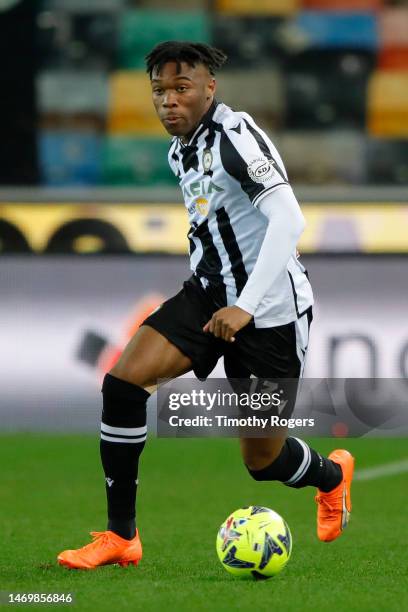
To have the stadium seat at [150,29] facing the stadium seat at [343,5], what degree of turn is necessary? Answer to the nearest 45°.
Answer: approximately 90° to its left

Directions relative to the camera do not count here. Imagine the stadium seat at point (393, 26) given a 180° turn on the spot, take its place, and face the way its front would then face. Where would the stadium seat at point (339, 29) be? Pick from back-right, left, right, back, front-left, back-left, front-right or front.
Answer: left

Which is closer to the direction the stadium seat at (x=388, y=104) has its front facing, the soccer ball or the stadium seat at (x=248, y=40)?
the soccer ball

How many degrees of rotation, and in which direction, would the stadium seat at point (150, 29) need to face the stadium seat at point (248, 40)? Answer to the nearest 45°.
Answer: approximately 90° to its left

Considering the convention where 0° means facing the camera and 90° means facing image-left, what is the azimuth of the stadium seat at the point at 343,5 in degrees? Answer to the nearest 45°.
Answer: approximately 0°

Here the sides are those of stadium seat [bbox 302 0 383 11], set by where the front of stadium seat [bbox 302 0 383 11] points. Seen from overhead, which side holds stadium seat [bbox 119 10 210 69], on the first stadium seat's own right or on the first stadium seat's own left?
on the first stadium seat's own right

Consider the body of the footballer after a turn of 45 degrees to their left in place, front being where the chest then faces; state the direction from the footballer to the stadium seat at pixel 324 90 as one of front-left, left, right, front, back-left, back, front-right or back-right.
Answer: back

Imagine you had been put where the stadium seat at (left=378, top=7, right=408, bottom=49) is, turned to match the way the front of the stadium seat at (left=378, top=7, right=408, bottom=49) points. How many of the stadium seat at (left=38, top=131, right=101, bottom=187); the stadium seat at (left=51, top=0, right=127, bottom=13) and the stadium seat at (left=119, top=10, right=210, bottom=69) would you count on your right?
3

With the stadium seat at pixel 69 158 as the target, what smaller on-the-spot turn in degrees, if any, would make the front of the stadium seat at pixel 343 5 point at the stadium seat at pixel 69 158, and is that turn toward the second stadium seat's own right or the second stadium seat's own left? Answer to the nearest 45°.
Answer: approximately 90° to the second stadium seat's own right

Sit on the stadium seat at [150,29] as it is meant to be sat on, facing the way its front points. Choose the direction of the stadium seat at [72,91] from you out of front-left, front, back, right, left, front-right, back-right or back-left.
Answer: right
